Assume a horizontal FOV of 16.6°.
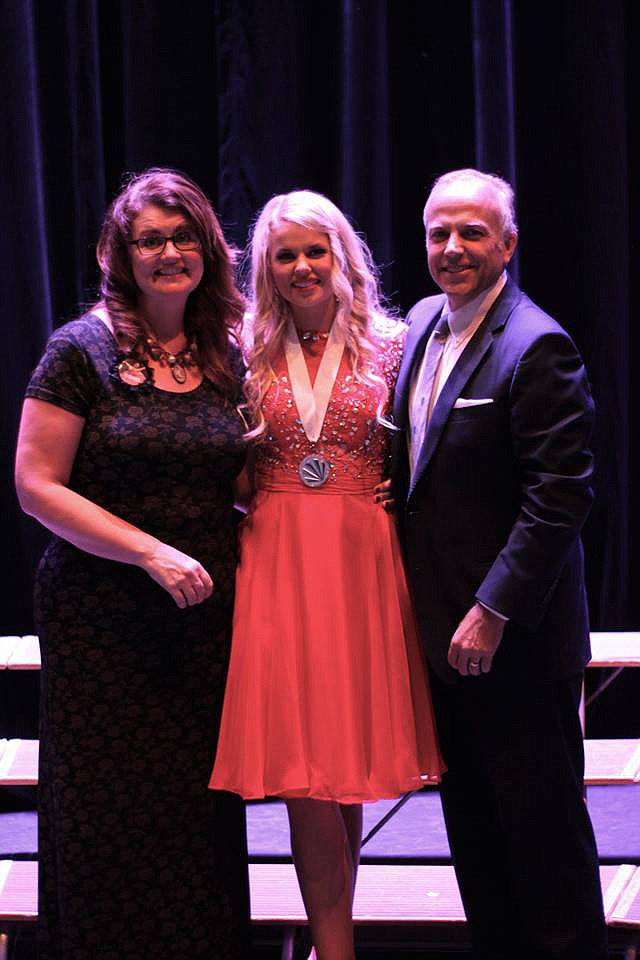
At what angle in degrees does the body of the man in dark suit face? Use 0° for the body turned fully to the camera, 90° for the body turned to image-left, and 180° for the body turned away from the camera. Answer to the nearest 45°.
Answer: approximately 45°
